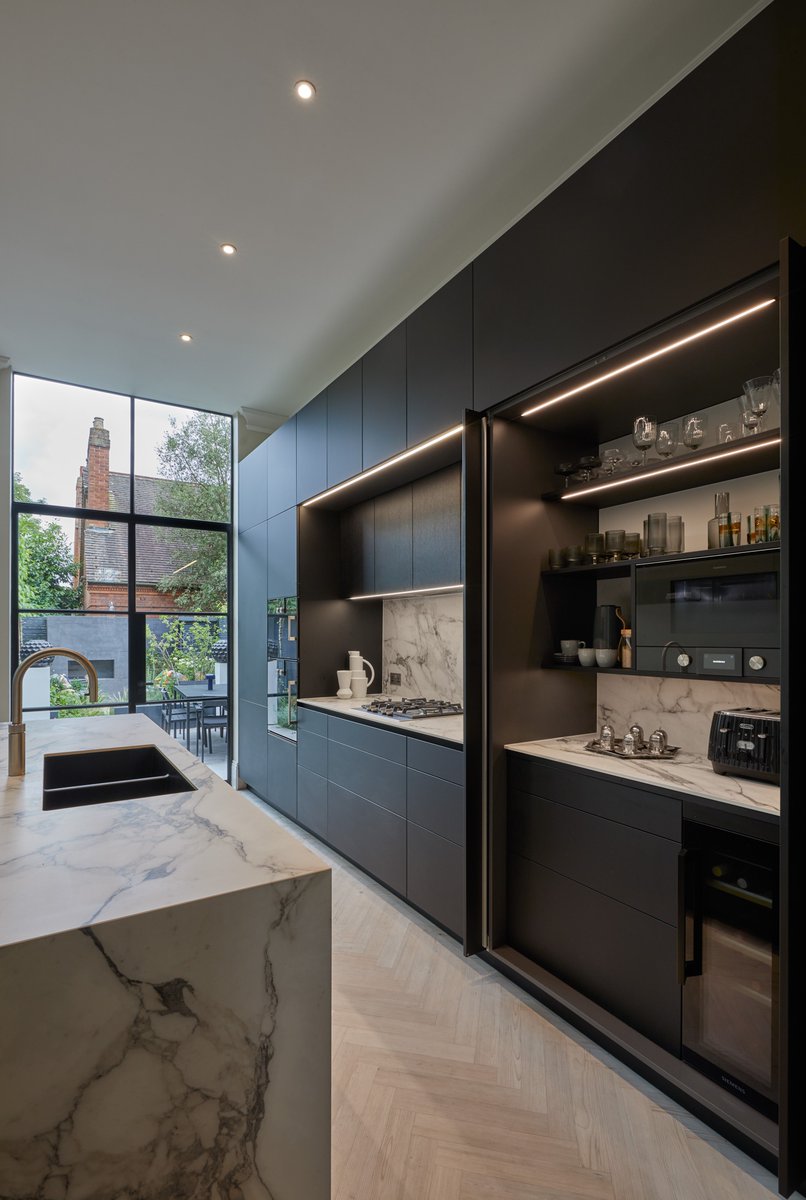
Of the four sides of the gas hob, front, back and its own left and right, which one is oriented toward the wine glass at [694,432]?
left

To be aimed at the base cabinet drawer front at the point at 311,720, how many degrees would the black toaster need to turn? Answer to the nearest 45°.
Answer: approximately 90° to its right

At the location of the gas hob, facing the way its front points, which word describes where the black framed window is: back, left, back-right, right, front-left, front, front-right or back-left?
right

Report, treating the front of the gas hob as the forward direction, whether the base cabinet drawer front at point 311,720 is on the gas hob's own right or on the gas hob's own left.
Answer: on the gas hob's own right

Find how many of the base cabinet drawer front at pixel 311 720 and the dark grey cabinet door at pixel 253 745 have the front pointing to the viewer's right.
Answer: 0

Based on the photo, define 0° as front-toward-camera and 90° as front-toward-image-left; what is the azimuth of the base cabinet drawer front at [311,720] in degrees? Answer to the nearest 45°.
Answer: approximately 45°
